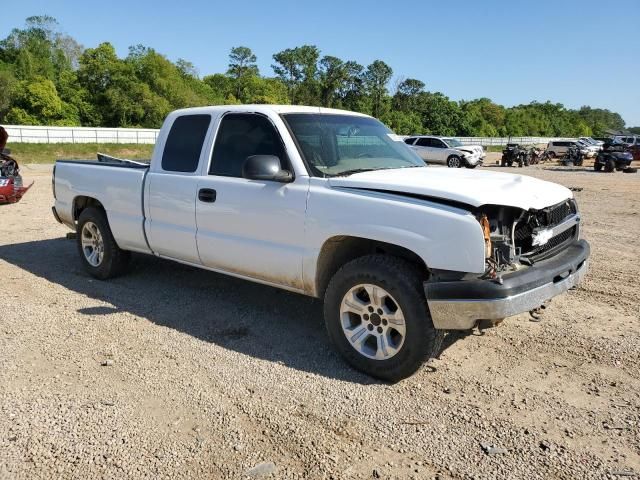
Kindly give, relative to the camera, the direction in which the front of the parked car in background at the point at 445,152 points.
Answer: facing the viewer and to the right of the viewer

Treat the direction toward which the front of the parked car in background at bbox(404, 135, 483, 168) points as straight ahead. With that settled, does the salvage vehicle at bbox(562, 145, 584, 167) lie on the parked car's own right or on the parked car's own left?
on the parked car's own left

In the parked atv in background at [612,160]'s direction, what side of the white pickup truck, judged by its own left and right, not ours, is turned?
left

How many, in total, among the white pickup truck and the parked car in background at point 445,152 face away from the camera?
0

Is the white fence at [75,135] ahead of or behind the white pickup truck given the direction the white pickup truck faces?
behind

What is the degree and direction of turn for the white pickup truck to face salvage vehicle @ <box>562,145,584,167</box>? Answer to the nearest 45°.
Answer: approximately 90° to its left

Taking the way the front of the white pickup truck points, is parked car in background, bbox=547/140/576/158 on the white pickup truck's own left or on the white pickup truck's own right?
on the white pickup truck's own left
